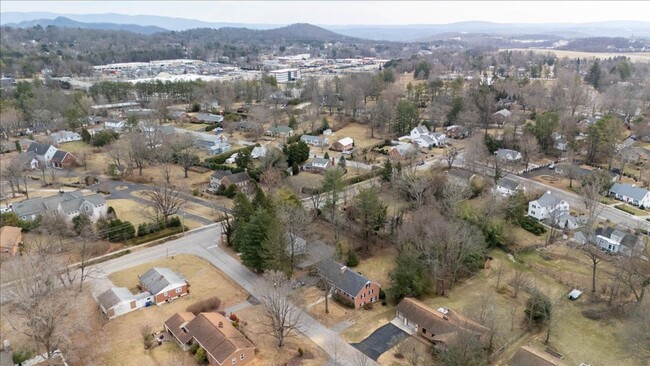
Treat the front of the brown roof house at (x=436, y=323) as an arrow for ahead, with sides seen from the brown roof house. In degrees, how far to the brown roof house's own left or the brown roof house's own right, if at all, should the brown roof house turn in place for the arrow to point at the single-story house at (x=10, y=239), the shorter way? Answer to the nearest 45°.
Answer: approximately 45° to the brown roof house's own right

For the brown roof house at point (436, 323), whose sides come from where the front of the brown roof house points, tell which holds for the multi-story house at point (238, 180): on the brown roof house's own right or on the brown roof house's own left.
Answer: on the brown roof house's own right

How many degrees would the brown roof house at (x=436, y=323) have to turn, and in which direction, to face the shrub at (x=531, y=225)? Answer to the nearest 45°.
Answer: approximately 135° to its right

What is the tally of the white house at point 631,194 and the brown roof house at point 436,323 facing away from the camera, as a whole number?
0

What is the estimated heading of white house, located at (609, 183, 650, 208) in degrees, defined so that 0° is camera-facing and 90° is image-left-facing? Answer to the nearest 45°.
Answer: approximately 45°

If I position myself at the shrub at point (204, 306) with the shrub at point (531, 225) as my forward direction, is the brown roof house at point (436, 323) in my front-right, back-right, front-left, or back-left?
front-right

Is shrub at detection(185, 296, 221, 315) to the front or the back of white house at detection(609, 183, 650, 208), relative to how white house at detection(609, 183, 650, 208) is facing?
to the front

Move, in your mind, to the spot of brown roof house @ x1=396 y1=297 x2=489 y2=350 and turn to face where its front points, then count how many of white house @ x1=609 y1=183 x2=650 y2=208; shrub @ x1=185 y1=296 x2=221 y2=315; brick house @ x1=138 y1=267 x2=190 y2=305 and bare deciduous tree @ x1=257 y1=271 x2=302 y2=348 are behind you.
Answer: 1

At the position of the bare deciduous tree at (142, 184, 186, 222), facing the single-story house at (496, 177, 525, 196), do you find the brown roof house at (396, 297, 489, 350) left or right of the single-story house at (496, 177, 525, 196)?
right

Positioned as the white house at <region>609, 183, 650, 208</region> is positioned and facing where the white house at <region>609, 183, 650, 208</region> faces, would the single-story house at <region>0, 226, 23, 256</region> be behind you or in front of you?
in front

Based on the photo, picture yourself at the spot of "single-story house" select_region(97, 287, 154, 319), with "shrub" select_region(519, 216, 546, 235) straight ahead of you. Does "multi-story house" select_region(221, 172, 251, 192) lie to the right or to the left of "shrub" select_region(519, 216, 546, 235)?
left

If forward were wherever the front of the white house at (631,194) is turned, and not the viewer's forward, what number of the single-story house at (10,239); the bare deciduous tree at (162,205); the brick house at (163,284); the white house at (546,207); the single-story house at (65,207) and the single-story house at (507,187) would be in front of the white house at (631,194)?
6

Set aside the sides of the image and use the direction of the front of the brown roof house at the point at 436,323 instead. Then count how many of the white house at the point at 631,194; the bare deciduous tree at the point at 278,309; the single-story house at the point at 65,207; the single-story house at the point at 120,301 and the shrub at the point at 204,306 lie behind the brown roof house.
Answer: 1

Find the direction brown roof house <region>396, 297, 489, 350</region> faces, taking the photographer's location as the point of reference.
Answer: facing the viewer and to the left of the viewer
